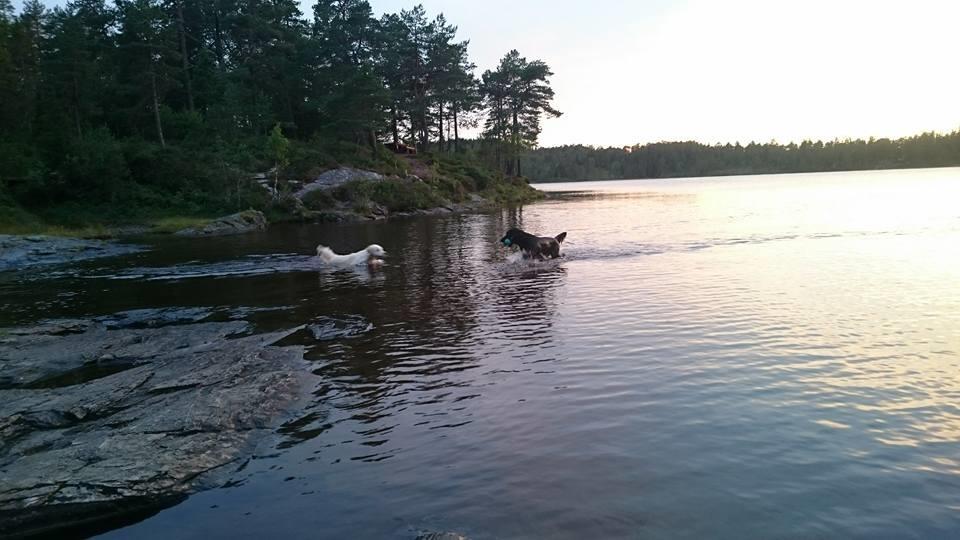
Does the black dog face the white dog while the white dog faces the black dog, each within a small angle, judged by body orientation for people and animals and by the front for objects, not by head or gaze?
yes

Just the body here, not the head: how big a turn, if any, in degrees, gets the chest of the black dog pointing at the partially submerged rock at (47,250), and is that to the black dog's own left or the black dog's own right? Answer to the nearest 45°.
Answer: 0° — it already faces it

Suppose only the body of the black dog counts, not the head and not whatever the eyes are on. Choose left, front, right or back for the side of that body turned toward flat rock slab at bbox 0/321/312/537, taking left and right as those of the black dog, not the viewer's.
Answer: left

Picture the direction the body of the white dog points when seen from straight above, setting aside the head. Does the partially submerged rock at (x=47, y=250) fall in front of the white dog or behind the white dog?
behind

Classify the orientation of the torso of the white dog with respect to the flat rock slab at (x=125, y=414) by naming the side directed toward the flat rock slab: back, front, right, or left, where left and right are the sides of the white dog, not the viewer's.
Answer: right

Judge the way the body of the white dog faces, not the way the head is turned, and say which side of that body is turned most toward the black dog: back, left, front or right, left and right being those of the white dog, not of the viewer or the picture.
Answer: front

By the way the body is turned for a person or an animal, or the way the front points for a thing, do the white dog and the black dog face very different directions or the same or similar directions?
very different directions

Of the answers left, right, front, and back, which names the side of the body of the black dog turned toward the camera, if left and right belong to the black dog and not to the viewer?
left

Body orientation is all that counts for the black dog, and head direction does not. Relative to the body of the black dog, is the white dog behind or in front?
in front

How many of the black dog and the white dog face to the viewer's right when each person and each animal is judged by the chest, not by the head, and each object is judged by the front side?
1

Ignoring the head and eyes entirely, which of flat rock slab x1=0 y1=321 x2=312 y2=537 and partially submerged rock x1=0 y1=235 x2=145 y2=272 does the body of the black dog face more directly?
the partially submerged rock

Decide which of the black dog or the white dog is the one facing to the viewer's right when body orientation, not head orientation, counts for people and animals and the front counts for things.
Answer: the white dog

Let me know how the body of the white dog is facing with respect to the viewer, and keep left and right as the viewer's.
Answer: facing to the right of the viewer
